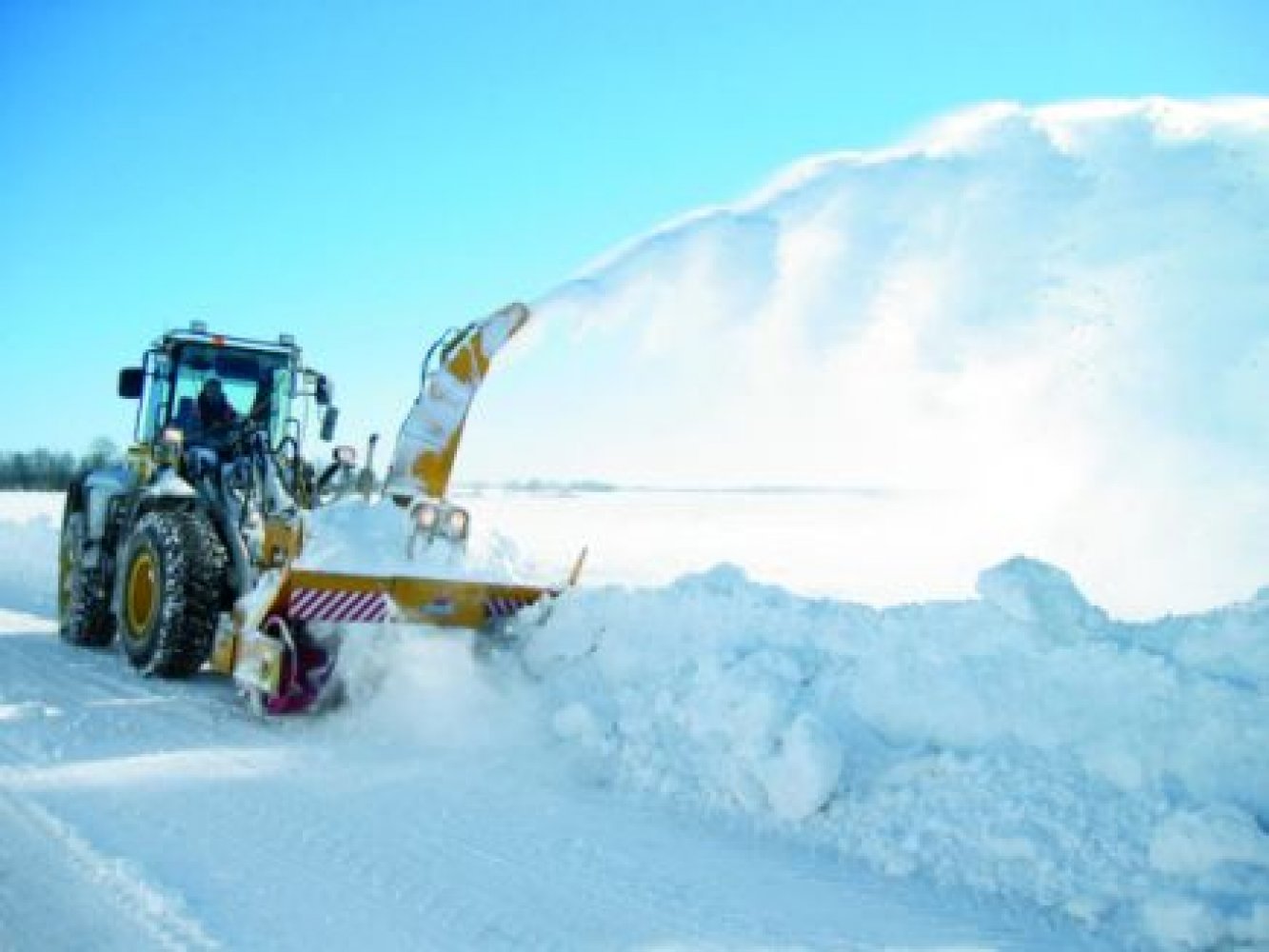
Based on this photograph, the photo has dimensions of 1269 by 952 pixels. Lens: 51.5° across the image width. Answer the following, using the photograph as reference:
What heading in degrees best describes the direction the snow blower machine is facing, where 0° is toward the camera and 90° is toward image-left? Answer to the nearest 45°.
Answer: approximately 315°

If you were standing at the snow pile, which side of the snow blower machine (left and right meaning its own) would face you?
front
